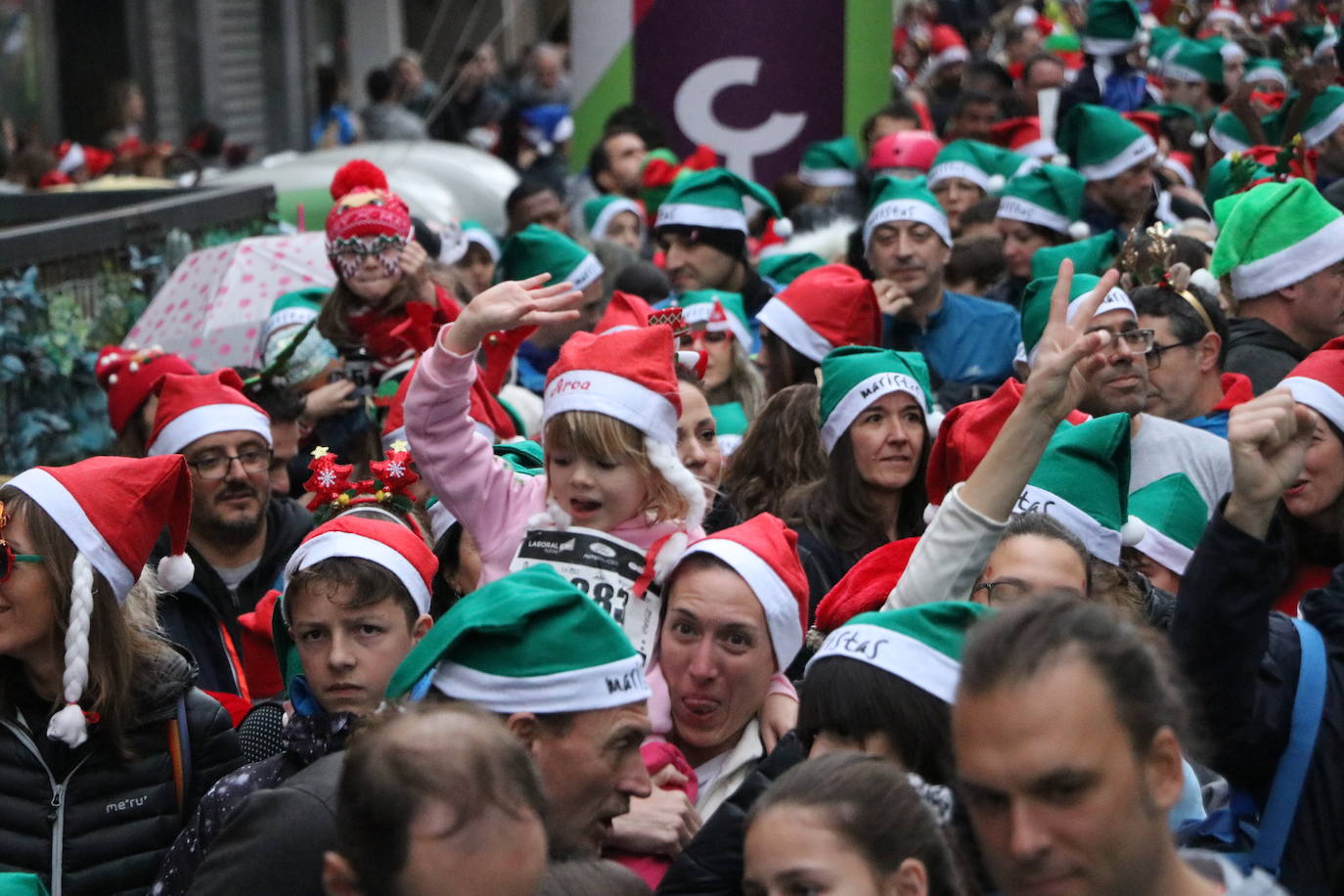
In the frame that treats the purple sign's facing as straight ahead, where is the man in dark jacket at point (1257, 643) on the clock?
The man in dark jacket is roughly at 12 o'clock from the purple sign.

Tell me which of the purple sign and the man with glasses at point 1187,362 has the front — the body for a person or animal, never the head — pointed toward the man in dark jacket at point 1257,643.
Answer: the purple sign

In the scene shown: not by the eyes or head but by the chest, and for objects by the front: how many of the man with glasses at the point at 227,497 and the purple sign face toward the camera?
2

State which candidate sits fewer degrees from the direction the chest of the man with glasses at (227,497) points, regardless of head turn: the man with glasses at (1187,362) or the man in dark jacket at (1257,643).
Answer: the man in dark jacket

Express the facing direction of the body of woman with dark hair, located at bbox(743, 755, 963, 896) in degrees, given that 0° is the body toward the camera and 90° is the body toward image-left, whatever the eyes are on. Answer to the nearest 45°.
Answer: approximately 45°

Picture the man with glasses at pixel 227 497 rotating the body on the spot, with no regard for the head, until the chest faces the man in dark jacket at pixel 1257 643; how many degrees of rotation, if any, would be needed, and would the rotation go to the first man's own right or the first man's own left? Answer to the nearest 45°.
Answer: approximately 45° to the first man's own left

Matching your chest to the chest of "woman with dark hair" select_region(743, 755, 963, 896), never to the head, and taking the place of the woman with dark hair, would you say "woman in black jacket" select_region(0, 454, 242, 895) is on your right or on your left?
on your right

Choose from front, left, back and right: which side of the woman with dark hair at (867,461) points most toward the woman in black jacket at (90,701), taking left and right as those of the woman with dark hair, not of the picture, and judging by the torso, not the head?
right

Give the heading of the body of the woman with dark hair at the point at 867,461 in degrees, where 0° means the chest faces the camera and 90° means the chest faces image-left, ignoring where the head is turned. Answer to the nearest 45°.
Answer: approximately 315°

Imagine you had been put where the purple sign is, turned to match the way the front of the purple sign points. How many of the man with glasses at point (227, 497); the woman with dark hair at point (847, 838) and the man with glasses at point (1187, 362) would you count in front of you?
3
